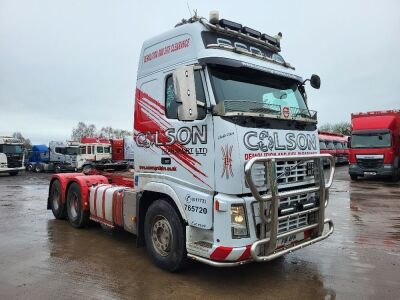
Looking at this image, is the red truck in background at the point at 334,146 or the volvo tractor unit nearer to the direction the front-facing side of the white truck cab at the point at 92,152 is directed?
the volvo tractor unit

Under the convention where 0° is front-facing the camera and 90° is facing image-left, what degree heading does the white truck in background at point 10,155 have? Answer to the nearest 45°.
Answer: approximately 315°

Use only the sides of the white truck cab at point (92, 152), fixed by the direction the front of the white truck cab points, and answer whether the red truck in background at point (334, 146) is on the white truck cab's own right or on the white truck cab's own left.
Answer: on the white truck cab's own left

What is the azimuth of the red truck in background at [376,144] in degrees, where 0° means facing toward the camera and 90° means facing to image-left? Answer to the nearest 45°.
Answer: approximately 0°

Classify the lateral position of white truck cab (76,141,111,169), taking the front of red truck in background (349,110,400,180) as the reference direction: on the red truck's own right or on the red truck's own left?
on the red truck's own right

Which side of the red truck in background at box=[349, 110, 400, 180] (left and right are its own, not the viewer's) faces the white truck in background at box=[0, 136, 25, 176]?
right

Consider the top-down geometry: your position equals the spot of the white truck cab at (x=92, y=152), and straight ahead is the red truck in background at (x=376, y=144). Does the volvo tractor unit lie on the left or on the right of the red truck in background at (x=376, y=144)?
right
